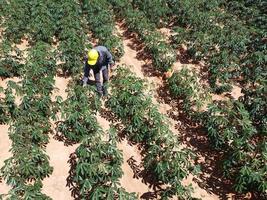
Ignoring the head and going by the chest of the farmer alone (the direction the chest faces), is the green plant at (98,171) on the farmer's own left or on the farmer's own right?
on the farmer's own left
